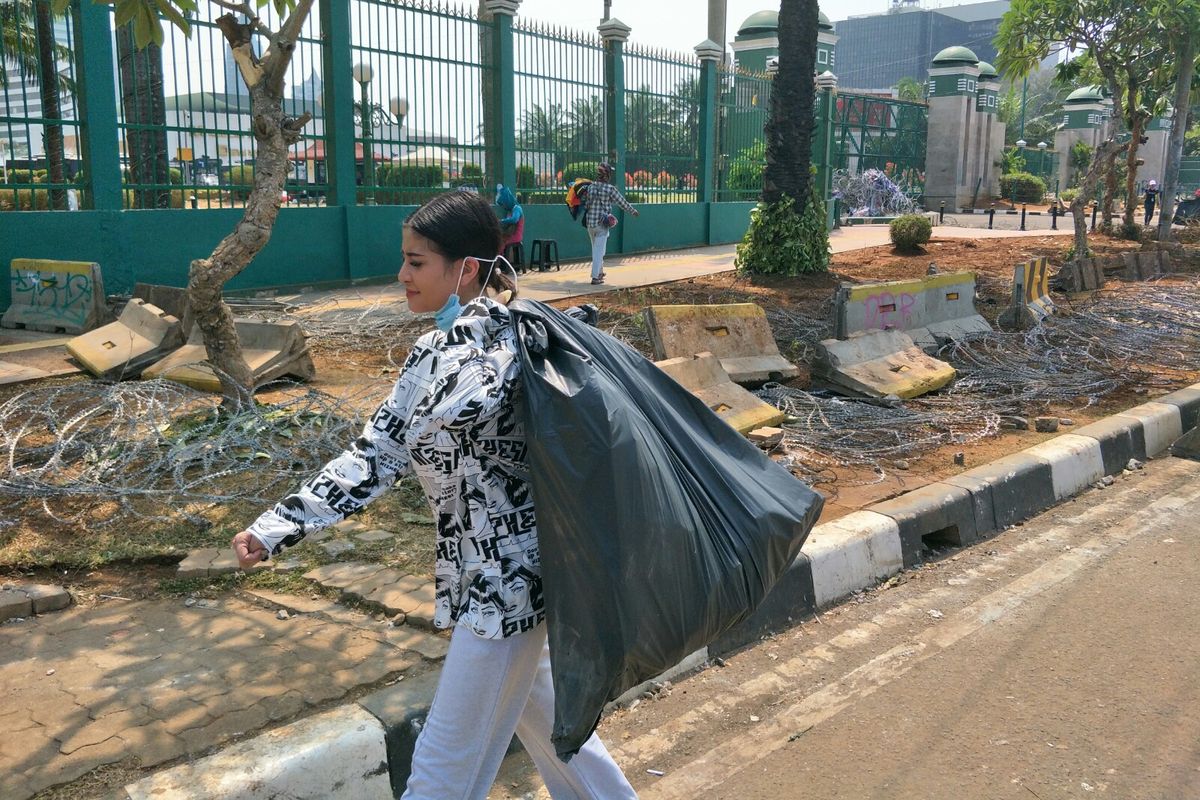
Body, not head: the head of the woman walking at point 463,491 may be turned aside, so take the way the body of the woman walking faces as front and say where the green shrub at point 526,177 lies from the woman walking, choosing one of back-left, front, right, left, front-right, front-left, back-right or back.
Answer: right

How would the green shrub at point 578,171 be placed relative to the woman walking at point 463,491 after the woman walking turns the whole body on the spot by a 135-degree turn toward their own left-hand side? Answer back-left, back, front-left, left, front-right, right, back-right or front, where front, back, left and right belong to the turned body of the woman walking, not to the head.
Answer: back-left

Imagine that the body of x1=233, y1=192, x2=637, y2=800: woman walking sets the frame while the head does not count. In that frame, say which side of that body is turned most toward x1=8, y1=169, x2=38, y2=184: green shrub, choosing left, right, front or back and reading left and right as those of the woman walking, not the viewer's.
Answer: right

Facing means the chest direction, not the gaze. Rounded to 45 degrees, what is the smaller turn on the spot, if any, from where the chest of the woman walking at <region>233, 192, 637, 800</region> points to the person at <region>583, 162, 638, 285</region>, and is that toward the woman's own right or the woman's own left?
approximately 90° to the woman's own right

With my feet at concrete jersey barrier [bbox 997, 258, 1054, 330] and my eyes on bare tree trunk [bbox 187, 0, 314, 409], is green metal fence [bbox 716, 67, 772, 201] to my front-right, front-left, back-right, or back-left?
back-right

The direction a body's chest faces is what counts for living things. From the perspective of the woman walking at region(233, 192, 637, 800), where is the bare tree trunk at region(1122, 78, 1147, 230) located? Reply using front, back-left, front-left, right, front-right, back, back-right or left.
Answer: back-right

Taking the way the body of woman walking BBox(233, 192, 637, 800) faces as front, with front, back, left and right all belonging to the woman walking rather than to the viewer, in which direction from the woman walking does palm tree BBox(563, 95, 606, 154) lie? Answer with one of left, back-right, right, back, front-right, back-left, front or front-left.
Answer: right

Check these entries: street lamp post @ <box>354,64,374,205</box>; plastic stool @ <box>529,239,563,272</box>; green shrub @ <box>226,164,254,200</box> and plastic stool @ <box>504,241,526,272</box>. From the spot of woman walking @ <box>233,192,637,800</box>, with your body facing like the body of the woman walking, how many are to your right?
4

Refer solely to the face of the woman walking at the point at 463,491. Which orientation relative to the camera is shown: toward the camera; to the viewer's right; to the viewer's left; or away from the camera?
to the viewer's left

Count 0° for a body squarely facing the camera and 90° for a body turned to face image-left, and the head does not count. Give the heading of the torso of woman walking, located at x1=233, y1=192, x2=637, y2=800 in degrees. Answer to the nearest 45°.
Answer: approximately 90°

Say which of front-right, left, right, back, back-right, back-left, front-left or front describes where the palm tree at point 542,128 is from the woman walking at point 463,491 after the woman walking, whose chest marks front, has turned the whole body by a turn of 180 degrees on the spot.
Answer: left

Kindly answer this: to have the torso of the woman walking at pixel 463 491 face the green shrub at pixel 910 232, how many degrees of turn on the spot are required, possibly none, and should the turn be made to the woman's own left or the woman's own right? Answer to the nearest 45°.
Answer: approximately 135° to the woman's own right

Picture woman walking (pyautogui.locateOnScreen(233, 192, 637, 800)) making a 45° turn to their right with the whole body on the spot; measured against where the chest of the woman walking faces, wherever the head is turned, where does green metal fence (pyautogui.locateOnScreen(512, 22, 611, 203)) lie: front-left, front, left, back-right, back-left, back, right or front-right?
front-right
